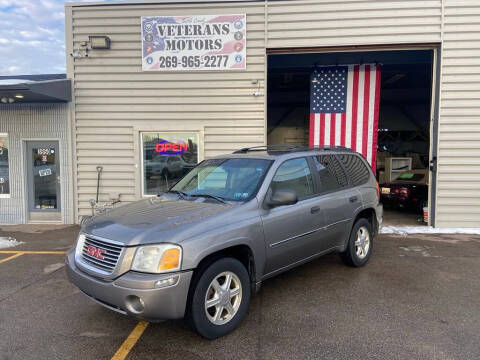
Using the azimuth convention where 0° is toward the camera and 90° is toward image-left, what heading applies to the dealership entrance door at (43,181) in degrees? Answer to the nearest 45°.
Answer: approximately 0°

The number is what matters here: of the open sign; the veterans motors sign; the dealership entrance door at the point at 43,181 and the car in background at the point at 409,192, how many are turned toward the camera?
3

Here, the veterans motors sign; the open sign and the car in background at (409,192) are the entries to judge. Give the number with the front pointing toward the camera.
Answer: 2

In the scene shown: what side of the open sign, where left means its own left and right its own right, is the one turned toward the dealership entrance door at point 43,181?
right

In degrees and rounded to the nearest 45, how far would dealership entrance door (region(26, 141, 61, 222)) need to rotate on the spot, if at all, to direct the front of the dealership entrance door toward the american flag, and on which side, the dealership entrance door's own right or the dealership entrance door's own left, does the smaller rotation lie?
approximately 45° to the dealership entrance door's own left

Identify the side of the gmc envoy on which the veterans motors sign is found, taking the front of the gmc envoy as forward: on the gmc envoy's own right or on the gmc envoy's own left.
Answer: on the gmc envoy's own right

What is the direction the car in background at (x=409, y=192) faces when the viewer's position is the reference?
facing away from the viewer and to the right of the viewer

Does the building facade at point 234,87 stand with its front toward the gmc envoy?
yes

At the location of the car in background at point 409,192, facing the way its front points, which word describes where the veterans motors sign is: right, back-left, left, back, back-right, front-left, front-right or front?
back
